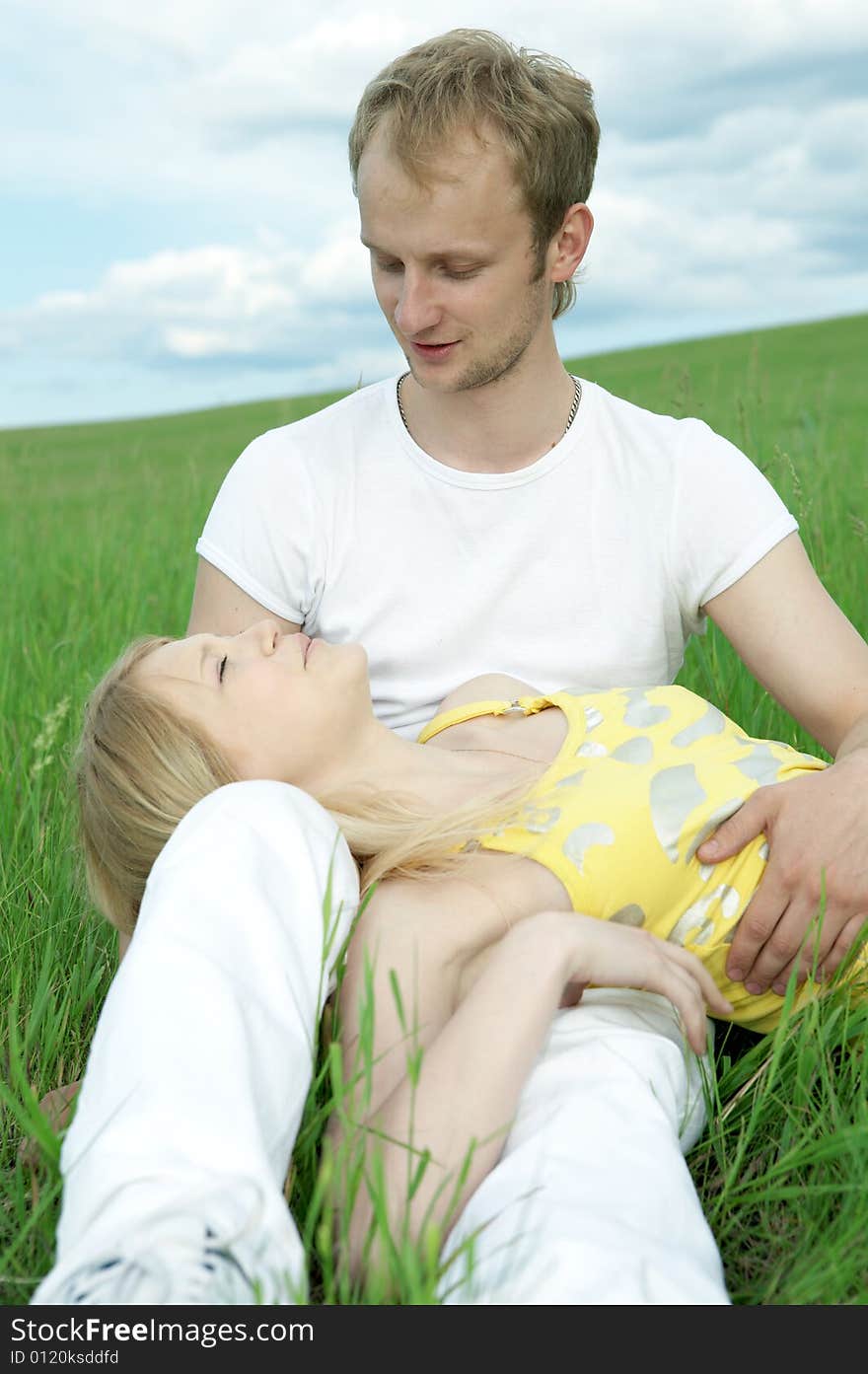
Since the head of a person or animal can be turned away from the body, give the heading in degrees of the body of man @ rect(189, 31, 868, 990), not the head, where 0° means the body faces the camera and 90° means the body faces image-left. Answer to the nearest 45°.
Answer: approximately 0°

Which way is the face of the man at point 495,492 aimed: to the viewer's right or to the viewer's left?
to the viewer's left
